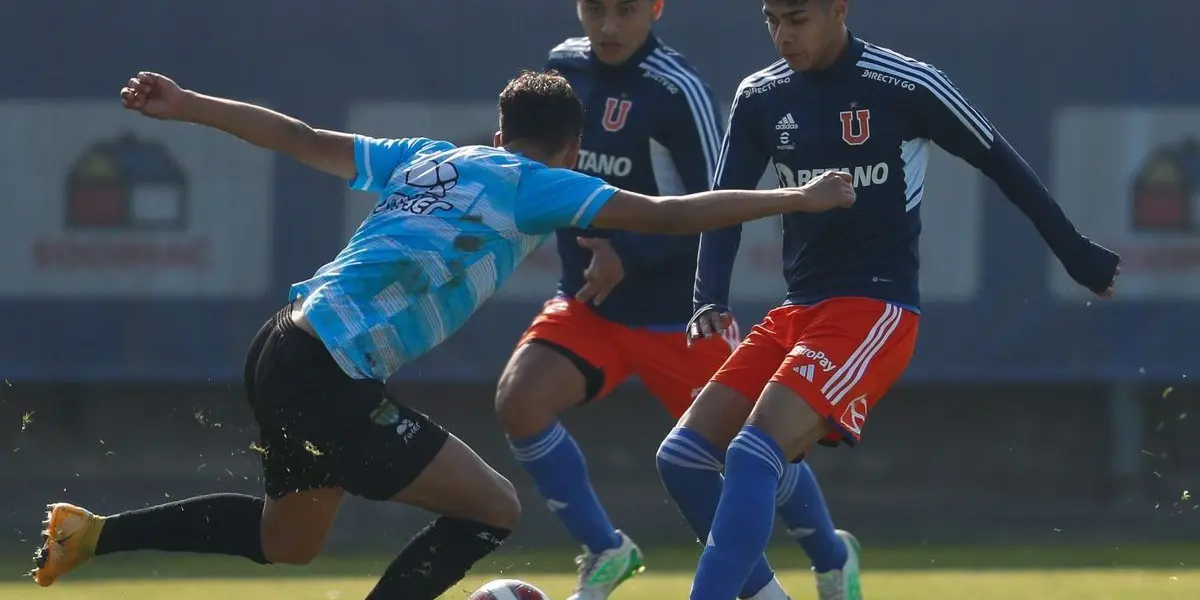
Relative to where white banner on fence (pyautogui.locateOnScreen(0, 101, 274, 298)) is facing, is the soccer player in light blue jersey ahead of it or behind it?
ahead

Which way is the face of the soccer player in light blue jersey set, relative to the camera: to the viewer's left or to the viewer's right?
to the viewer's right

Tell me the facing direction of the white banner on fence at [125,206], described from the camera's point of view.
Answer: facing the viewer

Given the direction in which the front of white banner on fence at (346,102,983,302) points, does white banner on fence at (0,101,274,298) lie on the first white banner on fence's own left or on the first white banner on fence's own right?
on the first white banner on fence's own right

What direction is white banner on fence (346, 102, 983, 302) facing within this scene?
toward the camera

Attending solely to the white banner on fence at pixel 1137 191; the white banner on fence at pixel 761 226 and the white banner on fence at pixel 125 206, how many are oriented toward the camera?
3

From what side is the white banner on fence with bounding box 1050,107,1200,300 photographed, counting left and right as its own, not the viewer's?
front

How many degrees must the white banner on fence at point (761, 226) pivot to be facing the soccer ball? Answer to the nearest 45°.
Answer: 0° — it already faces it

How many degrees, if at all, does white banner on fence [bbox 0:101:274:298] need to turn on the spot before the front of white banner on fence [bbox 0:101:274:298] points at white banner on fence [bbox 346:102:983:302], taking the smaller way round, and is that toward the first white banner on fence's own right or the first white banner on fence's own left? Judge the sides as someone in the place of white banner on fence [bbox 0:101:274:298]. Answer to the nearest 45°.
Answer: approximately 90° to the first white banner on fence's own left

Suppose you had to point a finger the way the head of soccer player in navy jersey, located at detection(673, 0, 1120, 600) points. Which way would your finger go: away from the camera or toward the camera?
toward the camera

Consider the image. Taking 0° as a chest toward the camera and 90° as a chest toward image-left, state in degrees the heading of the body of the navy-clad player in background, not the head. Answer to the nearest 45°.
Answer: approximately 45°

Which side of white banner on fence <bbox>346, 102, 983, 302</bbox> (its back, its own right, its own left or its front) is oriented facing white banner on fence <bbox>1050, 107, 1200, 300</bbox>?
left
